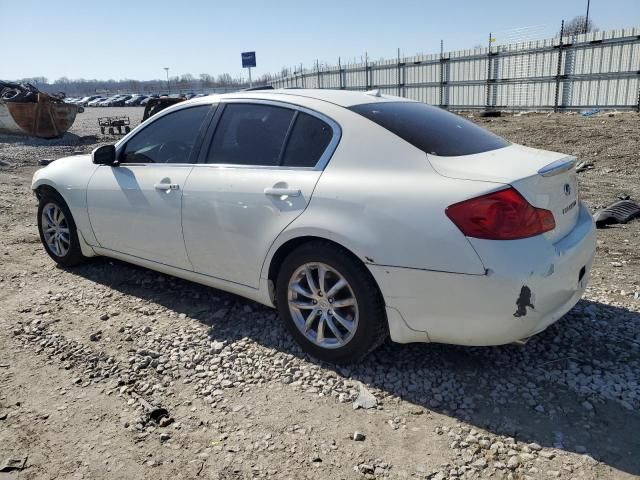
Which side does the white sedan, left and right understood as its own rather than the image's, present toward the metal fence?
right

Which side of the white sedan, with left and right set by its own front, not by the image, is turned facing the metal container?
front

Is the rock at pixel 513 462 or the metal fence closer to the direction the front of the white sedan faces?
the metal fence

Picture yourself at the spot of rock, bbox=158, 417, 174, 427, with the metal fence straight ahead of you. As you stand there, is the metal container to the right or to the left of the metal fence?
left

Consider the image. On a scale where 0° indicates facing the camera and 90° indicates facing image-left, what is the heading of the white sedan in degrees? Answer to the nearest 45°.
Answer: approximately 135°

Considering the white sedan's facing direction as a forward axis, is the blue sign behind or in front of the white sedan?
in front

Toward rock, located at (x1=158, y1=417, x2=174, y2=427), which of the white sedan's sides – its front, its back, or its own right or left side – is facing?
left
